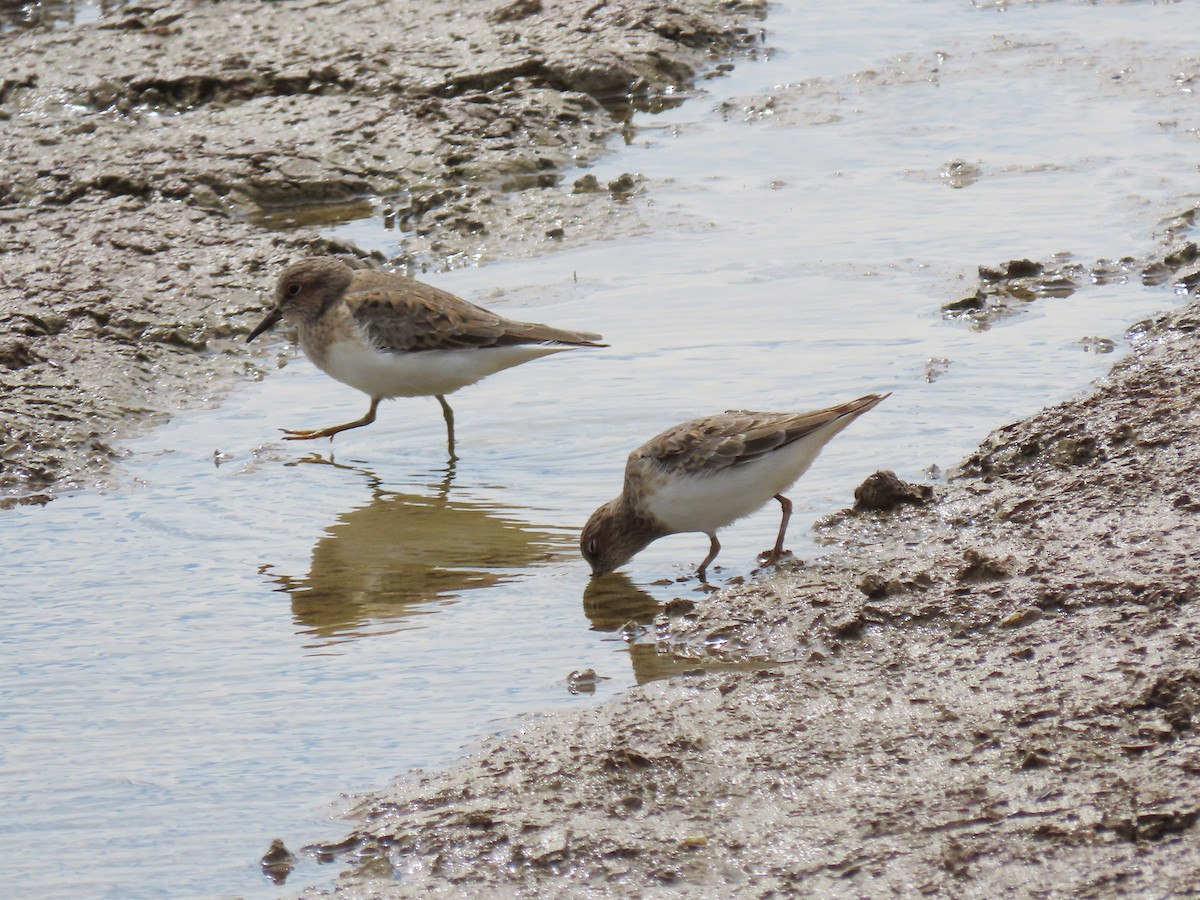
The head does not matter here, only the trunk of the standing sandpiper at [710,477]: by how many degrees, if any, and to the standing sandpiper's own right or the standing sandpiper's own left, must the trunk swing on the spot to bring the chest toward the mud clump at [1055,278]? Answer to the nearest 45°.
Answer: approximately 135° to the standing sandpiper's own right

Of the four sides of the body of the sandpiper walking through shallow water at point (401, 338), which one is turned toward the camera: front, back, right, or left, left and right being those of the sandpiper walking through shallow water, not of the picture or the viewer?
left

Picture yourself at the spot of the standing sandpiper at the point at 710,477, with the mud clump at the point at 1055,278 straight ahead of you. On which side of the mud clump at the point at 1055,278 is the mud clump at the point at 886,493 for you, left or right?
right

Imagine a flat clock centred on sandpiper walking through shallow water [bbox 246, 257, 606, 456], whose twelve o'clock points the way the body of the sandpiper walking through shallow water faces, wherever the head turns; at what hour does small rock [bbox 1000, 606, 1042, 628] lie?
The small rock is roughly at 8 o'clock from the sandpiper walking through shallow water.

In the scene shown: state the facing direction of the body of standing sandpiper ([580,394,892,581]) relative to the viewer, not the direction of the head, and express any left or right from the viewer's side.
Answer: facing to the left of the viewer

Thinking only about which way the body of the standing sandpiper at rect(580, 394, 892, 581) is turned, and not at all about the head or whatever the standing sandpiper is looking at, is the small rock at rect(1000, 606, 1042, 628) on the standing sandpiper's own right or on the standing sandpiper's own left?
on the standing sandpiper's own left

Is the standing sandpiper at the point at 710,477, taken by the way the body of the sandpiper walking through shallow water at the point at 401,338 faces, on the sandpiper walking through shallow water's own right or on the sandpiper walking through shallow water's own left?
on the sandpiper walking through shallow water's own left

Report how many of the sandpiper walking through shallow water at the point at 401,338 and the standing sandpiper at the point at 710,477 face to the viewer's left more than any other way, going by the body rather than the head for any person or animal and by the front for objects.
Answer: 2

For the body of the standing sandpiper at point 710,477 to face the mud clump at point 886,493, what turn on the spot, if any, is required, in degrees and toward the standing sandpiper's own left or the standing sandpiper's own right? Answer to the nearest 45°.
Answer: approximately 180°

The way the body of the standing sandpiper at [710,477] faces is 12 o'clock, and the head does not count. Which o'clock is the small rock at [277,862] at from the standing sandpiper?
The small rock is roughly at 10 o'clock from the standing sandpiper.
